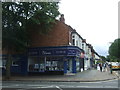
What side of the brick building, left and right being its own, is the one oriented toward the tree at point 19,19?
right
